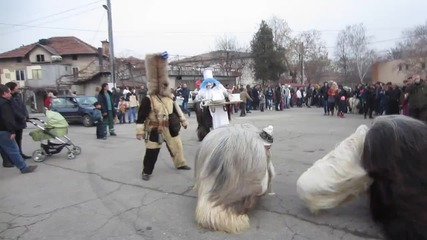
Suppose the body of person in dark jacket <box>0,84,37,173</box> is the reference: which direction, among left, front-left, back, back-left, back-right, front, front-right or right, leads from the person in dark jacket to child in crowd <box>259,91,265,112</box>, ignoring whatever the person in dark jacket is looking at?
front-left

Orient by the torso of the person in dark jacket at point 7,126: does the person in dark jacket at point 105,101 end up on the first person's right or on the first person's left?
on the first person's left

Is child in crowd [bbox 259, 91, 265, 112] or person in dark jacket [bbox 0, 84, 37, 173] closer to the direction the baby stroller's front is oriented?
the child in crowd

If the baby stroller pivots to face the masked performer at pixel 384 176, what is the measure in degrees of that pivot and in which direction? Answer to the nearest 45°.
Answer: approximately 45° to its right

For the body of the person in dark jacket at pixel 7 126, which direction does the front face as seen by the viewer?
to the viewer's right

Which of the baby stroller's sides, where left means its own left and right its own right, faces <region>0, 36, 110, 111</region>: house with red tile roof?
left

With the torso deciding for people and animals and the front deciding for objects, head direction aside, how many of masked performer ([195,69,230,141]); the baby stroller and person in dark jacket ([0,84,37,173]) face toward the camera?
1

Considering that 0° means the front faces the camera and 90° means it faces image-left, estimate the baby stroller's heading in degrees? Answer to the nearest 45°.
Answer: approximately 270°

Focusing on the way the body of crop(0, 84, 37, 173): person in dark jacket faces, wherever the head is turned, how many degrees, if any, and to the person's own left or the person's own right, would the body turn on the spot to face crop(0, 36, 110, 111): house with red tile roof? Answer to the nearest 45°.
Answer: approximately 90° to the person's own left

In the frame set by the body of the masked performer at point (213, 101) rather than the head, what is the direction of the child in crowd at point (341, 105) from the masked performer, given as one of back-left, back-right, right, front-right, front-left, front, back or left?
back-left

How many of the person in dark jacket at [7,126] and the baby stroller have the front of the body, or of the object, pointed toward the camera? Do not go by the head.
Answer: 0
